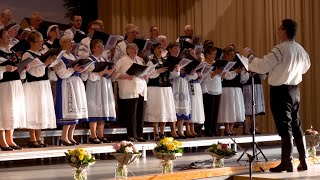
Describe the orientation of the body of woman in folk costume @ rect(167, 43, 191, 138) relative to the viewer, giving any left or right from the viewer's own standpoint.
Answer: facing the viewer and to the right of the viewer

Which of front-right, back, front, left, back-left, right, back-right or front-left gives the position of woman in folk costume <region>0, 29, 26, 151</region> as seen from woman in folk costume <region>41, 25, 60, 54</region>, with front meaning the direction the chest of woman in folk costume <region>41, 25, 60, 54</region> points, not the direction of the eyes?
right

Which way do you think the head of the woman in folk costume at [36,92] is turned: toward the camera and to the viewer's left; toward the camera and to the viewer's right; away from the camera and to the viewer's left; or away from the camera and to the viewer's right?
toward the camera and to the viewer's right

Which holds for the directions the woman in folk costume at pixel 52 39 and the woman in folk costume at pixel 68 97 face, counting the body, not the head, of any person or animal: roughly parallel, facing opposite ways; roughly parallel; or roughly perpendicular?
roughly parallel

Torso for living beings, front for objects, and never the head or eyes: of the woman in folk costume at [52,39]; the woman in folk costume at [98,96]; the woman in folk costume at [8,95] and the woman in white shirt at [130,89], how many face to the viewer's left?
0

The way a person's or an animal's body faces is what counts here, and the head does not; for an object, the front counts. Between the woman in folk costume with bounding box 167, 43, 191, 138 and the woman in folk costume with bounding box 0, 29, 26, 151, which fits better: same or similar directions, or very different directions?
same or similar directions

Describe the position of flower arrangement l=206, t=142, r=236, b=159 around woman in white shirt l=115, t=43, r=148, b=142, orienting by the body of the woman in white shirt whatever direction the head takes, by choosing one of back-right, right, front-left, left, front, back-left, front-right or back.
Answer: front

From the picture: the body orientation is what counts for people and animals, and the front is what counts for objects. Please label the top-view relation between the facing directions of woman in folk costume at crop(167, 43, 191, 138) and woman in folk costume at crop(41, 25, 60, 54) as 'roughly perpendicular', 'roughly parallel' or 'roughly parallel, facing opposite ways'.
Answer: roughly parallel

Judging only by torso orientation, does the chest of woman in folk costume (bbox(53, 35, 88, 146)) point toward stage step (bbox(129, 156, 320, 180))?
yes

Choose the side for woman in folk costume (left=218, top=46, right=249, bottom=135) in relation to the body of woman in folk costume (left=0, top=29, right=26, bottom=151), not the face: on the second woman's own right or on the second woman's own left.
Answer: on the second woman's own left

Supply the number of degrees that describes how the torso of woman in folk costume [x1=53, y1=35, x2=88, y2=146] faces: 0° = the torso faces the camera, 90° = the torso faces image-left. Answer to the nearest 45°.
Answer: approximately 315°

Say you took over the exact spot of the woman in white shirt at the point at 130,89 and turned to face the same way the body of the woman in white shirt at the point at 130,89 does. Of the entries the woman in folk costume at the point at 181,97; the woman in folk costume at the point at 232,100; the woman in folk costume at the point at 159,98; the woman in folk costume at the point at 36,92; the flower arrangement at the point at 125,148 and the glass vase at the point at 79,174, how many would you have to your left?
3
